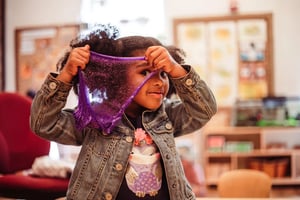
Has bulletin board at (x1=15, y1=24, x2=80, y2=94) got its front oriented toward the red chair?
yes

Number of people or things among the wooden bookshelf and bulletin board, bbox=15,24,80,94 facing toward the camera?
2

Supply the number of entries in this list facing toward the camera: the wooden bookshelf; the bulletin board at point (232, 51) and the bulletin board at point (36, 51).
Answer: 3

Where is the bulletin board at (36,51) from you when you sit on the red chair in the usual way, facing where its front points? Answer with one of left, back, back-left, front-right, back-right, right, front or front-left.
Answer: back-left

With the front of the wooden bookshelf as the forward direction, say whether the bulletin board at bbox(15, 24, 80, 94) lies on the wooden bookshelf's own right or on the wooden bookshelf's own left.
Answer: on the wooden bookshelf's own right

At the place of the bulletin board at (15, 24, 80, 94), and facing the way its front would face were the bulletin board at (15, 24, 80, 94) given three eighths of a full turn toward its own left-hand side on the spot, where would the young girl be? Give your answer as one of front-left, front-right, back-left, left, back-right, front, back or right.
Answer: back-right

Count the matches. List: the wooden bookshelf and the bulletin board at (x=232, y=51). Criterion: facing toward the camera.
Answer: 2

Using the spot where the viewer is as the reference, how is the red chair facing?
facing the viewer and to the right of the viewer

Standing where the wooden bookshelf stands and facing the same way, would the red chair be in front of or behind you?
in front

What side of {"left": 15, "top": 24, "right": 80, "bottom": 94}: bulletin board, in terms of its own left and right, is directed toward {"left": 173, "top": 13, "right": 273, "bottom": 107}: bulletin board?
left

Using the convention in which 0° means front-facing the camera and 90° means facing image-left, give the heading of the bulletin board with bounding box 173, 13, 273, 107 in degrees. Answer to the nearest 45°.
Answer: approximately 0°
